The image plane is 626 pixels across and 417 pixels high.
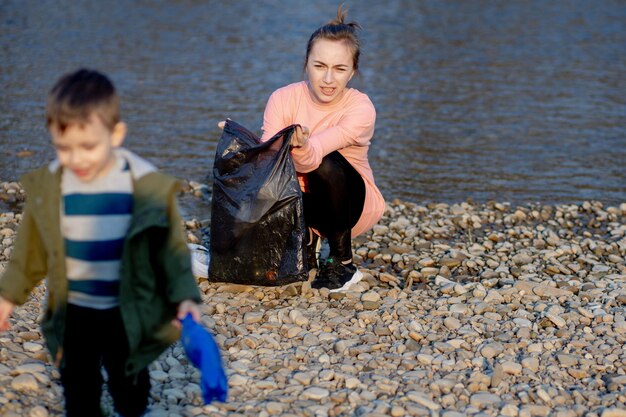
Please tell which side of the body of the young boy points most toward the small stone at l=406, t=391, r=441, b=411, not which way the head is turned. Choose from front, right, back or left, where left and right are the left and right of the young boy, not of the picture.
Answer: left

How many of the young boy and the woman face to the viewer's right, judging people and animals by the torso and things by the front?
0

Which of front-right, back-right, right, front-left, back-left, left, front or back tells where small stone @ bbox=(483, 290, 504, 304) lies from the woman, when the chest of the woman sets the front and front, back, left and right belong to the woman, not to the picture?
back-left

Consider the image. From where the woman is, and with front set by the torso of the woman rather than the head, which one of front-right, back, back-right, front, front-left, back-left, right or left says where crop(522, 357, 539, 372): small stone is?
left

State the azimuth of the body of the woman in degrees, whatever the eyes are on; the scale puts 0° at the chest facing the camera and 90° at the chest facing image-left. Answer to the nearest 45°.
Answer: approximately 45°

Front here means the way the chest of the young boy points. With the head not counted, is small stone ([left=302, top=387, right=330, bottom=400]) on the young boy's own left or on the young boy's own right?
on the young boy's own left

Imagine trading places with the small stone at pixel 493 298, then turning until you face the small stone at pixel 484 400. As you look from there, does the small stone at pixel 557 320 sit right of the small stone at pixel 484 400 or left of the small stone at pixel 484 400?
left

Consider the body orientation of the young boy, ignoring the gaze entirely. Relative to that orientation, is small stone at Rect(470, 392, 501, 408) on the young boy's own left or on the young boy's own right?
on the young boy's own left

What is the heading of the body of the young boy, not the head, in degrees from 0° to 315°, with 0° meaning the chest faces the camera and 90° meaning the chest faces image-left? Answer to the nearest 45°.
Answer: approximately 0°

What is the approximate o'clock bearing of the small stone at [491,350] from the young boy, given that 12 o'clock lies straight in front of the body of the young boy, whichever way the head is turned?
The small stone is roughly at 8 o'clock from the young boy.

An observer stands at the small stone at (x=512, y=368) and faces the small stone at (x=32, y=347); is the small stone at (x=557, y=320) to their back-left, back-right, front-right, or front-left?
back-right

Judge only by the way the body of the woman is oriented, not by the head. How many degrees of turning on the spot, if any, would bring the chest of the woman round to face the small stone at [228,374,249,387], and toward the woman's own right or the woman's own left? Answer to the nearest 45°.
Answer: approximately 45° to the woman's own left

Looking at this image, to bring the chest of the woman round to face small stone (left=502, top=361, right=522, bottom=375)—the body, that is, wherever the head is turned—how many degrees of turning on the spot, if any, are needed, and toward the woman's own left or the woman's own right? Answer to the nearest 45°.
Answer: approximately 90° to the woman's own left

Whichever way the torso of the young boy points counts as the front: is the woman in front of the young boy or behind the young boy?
behind
